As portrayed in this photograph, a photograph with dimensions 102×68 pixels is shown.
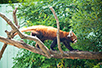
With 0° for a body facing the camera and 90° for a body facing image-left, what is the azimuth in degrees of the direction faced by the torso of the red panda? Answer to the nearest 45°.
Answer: approximately 270°
